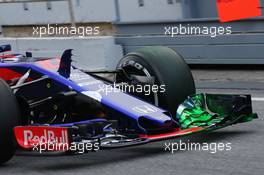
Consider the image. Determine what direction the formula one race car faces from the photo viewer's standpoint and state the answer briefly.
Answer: facing the viewer and to the right of the viewer
